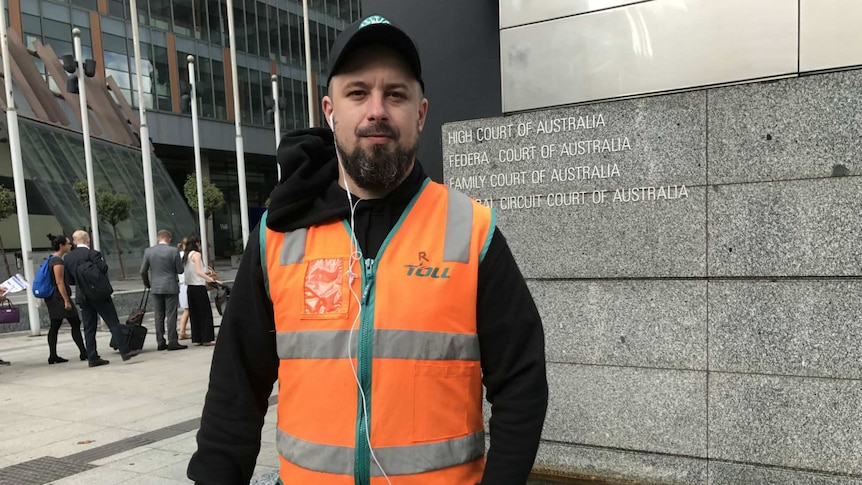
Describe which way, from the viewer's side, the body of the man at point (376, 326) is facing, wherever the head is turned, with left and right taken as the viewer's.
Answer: facing the viewer

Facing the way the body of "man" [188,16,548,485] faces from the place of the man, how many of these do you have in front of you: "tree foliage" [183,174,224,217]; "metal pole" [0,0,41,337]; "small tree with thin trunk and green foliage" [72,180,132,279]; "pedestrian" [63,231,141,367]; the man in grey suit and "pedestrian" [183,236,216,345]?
0

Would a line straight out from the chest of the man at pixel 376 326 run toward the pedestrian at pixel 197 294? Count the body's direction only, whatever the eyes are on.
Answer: no

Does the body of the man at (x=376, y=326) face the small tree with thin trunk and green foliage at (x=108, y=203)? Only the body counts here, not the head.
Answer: no

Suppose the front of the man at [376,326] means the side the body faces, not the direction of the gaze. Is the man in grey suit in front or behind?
behind

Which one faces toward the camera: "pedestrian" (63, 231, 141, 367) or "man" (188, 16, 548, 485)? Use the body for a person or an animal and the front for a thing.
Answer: the man

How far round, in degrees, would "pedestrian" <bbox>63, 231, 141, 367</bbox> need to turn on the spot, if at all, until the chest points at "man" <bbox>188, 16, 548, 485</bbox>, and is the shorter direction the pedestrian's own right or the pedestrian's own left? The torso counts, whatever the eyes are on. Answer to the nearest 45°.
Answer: approximately 135° to the pedestrian's own right

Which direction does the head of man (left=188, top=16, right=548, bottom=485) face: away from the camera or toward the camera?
toward the camera

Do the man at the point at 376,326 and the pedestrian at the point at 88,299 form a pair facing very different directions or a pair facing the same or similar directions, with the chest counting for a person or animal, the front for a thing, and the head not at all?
very different directions

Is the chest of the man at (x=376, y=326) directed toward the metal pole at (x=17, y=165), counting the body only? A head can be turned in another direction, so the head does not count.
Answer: no

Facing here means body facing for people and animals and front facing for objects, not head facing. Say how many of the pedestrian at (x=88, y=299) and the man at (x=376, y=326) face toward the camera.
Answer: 1
